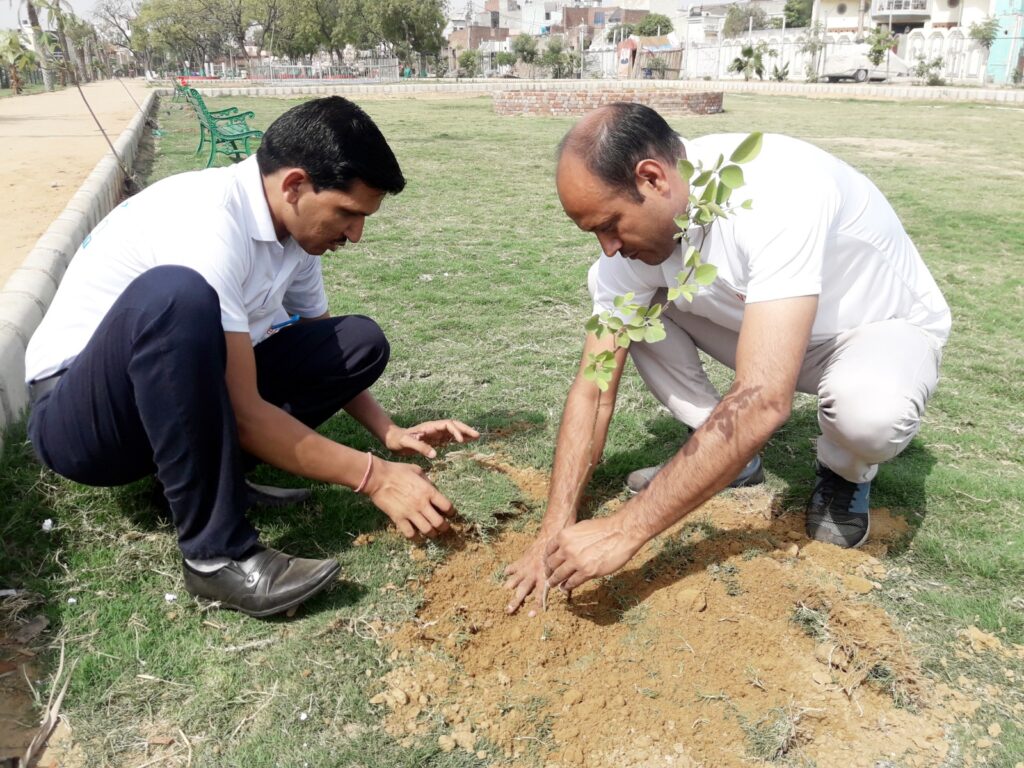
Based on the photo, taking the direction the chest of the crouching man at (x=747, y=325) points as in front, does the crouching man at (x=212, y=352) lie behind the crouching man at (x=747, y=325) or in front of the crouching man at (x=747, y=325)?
in front

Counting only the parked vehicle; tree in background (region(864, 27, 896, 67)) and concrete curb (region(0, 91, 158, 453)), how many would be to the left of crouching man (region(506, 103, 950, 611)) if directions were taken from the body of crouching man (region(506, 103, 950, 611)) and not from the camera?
0

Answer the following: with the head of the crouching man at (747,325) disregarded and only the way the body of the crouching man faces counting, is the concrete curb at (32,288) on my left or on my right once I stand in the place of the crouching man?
on my right

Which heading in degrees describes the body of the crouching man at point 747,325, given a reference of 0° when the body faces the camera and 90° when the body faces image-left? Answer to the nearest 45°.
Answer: approximately 45°

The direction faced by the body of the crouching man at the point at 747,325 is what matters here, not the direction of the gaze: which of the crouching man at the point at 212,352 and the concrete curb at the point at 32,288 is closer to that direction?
the crouching man

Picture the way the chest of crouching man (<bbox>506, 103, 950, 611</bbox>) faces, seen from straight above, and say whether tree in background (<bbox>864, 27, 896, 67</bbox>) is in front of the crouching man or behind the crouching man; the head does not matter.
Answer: behind

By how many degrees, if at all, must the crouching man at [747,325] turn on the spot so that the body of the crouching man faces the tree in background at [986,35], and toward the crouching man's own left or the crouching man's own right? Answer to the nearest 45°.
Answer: approximately 135° to the crouching man's own right

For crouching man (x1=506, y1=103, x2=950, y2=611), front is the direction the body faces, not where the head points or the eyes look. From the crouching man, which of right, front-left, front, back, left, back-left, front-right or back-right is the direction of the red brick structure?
back-right

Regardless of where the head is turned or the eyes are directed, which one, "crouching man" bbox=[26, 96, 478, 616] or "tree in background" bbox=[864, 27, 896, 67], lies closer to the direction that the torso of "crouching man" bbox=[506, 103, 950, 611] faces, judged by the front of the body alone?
the crouching man

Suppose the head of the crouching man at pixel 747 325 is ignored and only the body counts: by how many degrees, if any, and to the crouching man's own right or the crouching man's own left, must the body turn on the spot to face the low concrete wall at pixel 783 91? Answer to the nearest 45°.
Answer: approximately 135° to the crouching man's own right

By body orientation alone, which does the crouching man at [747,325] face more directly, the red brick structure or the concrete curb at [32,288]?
the concrete curb

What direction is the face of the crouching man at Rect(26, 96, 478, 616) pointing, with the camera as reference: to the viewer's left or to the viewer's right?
to the viewer's right
